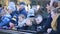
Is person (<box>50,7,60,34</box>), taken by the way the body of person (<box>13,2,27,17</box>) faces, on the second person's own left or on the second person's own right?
on the second person's own left

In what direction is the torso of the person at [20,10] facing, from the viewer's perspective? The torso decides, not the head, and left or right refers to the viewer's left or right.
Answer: facing the viewer and to the left of the viewer
